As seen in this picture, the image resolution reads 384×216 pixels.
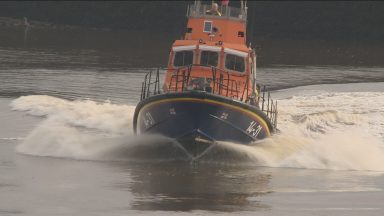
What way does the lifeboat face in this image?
toward the camera
